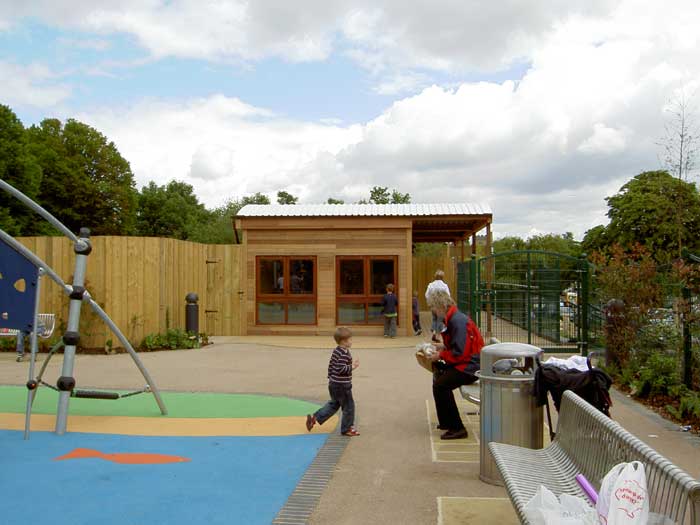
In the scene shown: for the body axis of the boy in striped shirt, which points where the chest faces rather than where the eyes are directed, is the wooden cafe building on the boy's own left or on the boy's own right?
on the boy's own left

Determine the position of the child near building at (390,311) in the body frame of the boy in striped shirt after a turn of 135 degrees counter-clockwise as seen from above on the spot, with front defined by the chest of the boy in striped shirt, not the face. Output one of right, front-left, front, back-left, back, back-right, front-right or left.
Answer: front-right

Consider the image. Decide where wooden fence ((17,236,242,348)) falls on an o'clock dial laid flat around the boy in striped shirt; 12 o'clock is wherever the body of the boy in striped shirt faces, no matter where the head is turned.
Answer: The wooden fence is roughly at 8 o'clock from the boy in striped shirt.

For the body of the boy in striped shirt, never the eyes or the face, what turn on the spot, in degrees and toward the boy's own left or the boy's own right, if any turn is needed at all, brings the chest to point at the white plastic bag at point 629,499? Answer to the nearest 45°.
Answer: approximately 90° to the boy's own right

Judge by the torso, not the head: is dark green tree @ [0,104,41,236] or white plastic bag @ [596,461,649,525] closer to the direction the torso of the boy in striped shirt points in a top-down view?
the white plastic bag

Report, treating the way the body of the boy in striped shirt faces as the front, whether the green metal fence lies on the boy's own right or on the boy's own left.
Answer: on the boy's own left

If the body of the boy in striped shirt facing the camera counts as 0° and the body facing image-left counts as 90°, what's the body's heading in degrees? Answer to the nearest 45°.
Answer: approximately 270°

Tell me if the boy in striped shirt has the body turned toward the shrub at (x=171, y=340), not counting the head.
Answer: no

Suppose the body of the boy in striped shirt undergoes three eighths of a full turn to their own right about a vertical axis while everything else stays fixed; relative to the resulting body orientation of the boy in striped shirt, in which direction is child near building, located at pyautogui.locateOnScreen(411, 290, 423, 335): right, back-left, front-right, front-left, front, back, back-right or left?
back-right

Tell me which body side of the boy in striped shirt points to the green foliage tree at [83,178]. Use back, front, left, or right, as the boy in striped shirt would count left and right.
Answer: left

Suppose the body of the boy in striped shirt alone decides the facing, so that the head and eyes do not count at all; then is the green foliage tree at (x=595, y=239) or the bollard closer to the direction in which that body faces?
the green foliage tree

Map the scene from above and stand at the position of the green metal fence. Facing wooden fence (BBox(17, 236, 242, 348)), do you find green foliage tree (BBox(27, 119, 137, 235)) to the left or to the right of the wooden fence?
right

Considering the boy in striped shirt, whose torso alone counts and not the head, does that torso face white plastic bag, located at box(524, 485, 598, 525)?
no

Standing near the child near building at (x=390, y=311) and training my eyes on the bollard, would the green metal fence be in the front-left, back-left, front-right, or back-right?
back-left

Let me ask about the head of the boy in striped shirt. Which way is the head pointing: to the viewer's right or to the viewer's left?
to the viewer's right
